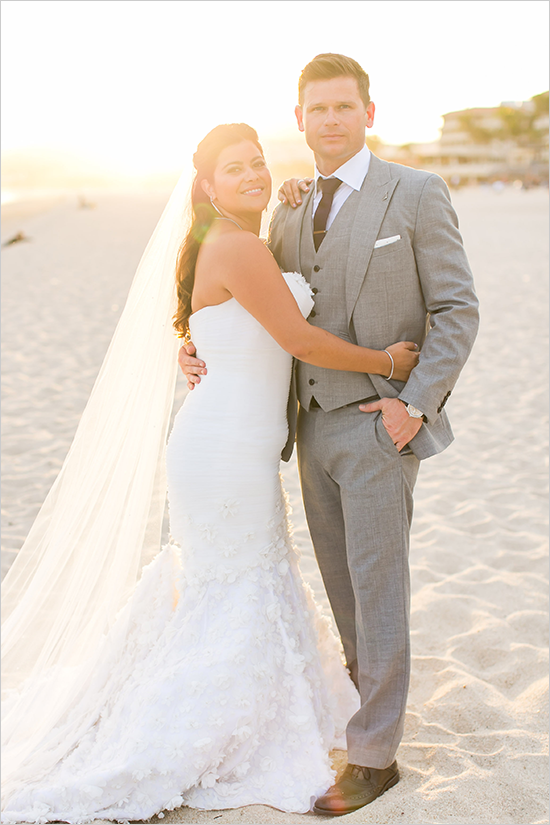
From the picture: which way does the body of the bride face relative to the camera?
to the viewer's right
